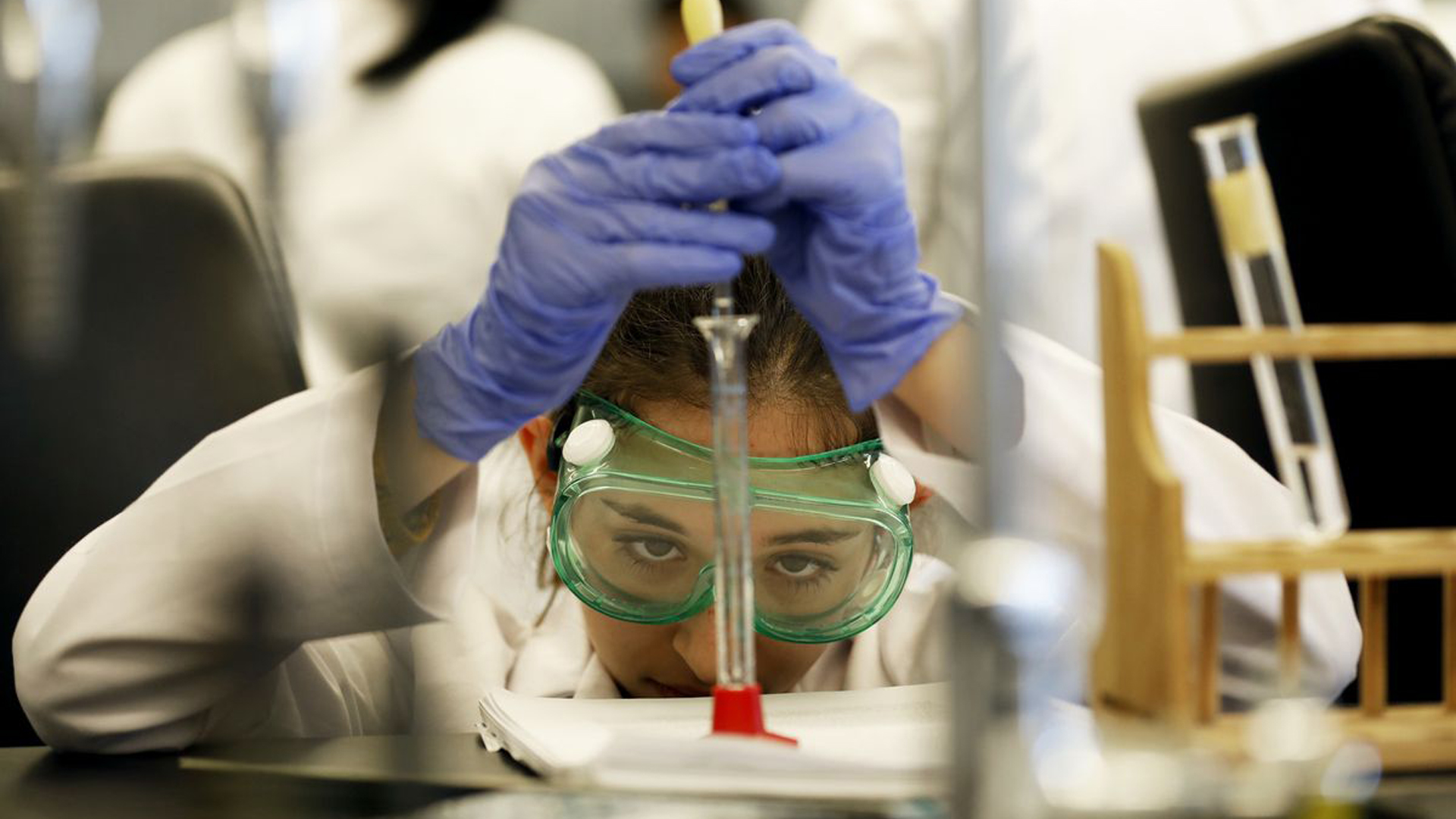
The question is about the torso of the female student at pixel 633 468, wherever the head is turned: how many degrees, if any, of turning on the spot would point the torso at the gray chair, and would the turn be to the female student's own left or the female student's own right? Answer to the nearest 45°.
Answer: approximately 135° to the female student's own right

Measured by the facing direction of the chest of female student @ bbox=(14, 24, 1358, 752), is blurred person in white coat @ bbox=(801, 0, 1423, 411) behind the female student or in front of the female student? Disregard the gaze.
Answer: behind

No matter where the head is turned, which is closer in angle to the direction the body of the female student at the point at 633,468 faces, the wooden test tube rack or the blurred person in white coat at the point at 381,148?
the wooden test tube rack

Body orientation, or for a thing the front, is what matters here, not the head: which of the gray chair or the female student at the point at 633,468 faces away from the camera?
the gray chair
